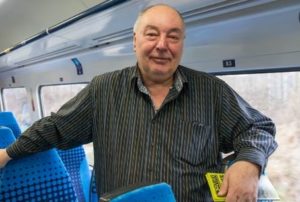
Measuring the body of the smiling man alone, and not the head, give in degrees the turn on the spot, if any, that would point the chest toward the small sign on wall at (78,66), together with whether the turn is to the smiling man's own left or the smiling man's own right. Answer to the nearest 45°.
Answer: approximately 180°

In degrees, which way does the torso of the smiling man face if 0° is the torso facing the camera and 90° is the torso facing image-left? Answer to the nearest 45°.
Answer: approximately 0°

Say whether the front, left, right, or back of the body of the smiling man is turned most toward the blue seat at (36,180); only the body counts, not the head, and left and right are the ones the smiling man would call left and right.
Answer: right

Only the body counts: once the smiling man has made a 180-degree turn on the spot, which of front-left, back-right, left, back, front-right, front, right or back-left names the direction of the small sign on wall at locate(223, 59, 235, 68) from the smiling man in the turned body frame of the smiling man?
front-right
